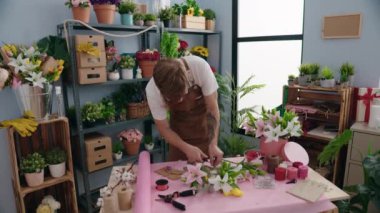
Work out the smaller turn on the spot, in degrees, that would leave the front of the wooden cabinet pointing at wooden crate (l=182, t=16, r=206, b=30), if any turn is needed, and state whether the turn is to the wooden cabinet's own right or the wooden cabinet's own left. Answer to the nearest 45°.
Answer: approximately 45° to the wooden cabinet's own right

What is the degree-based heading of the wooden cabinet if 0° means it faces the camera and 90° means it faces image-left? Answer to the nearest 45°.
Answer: approximately 45°

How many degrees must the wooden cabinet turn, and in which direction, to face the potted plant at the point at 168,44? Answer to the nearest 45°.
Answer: approximately 45° to its right
